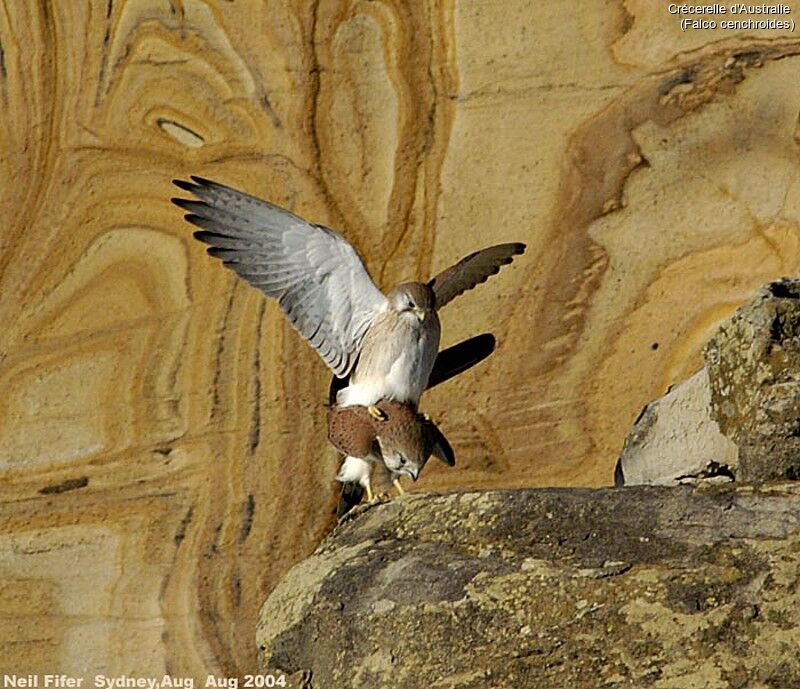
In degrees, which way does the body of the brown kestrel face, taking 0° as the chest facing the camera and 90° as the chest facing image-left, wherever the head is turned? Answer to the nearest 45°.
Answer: approximately 315°

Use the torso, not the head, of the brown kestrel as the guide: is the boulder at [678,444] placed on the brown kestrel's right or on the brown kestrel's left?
on the brown kestrel's left

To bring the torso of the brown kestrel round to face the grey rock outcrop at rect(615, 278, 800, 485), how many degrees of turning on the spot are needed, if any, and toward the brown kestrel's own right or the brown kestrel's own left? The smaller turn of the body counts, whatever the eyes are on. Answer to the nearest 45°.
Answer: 0° — it already faces it

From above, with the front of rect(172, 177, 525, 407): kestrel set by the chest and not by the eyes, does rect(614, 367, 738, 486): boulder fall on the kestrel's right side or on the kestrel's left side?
on the kestrel's left side
